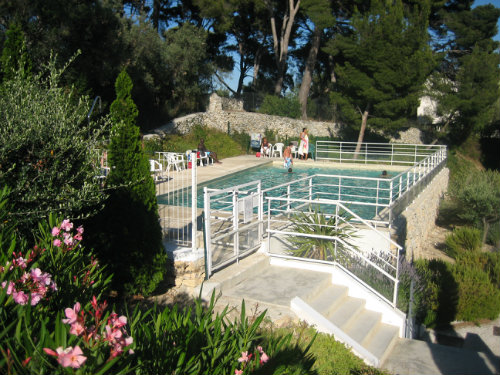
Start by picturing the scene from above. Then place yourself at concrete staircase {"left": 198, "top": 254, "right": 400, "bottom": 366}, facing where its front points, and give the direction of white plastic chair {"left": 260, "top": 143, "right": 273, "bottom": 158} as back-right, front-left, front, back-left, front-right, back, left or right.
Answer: back-left

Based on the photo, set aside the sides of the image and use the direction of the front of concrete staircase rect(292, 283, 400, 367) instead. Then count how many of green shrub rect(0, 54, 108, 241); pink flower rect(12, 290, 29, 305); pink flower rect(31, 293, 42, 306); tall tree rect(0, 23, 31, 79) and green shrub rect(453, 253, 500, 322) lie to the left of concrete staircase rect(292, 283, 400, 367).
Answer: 1

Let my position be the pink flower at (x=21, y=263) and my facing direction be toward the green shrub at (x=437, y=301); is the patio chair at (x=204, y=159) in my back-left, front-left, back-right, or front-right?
front-left

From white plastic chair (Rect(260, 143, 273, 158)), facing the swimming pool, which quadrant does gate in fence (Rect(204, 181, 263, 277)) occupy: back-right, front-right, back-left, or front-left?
front-right

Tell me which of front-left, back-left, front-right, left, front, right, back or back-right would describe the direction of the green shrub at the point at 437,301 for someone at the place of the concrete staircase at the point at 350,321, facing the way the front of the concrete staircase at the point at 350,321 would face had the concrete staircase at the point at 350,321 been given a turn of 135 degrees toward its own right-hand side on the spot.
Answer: back-right

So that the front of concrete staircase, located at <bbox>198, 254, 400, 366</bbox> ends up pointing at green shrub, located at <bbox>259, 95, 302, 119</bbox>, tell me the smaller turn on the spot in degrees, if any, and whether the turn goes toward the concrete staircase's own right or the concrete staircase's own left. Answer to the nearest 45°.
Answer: approximately 135° to the concrete staircase's own left

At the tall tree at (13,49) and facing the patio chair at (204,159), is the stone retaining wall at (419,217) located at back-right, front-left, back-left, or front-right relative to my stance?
front-right

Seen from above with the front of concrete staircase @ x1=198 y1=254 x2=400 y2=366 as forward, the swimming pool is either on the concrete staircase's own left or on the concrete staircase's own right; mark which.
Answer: on the concrete staircase's own left

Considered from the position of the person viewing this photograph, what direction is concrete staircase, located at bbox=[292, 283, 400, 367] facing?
facing the viewer and to the right of the viewer

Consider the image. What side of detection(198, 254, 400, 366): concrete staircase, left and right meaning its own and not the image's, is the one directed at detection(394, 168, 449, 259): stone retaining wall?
left

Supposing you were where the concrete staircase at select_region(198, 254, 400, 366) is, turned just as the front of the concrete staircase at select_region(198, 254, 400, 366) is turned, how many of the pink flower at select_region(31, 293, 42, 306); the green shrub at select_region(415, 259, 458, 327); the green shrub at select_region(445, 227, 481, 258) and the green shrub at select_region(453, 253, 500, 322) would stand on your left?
3

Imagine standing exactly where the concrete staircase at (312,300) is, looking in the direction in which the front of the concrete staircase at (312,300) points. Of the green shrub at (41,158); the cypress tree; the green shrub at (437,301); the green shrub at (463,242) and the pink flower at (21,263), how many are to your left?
2

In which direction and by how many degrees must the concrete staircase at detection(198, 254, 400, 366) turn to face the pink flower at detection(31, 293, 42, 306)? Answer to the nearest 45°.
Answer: approximately 90° to its right

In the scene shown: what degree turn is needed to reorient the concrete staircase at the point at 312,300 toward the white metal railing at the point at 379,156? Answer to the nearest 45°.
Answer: approximately 135° to its left

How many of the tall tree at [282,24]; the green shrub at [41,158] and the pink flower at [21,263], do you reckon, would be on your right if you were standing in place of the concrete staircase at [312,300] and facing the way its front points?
2

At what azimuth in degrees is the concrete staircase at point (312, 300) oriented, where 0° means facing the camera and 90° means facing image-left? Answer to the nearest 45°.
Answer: approximately 315°

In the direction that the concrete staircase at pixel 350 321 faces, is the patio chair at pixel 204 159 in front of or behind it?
behind
